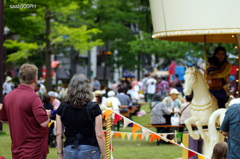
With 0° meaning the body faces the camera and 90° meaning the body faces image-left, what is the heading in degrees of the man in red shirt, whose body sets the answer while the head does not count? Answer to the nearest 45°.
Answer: approximately 225°

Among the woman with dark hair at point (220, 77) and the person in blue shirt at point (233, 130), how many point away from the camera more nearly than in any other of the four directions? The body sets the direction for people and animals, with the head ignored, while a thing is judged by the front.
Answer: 1

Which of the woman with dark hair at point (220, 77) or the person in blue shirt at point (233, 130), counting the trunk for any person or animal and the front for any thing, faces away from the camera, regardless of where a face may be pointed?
the person in blue shirt

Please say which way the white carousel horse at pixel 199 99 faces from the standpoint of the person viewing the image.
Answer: facing the viewer and to the left of the viewer

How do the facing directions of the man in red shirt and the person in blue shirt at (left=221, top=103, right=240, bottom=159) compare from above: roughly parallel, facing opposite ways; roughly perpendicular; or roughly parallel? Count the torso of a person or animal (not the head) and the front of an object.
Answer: roughly parallel

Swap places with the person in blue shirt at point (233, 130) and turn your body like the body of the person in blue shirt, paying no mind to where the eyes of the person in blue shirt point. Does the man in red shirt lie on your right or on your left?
on your left

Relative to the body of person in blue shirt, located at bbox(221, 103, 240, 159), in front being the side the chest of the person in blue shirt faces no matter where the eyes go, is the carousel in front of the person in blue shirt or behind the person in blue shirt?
in front

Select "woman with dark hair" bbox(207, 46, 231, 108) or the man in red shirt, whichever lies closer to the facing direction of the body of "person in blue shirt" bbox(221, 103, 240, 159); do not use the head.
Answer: the woman with dark hair

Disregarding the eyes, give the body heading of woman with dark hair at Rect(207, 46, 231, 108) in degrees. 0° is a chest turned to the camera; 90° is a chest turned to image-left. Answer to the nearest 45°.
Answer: approximately 45°

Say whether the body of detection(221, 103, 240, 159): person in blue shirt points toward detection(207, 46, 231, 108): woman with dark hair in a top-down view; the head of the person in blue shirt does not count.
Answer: yes

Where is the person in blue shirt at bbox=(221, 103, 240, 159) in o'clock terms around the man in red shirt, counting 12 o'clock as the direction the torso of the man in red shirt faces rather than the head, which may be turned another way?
The person in blue shirt is roughly at 2 o'clock from the man in red shirt.

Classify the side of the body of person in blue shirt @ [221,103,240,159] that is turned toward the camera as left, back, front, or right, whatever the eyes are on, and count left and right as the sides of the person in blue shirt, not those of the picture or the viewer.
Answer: back
